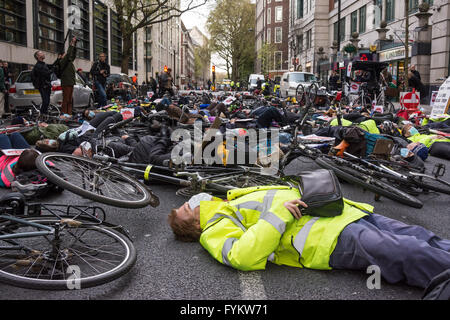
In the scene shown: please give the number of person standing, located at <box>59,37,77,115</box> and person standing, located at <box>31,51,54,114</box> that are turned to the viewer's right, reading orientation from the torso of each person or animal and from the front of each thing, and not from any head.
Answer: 2

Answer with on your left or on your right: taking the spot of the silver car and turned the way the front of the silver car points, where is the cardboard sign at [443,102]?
on your right

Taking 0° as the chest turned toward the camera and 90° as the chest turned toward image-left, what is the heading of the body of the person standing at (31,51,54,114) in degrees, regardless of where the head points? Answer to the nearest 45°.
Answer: approximately 270°

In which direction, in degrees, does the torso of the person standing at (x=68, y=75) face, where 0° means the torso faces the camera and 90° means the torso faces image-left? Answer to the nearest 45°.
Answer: approximately 270°

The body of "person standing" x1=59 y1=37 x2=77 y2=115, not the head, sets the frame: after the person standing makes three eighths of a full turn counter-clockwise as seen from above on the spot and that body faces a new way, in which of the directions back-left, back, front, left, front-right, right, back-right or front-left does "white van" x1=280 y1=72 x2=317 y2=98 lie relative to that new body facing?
right

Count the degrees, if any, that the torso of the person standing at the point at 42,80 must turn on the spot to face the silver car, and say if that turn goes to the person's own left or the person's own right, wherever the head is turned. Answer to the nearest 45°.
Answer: approximately 90° to the person's own left

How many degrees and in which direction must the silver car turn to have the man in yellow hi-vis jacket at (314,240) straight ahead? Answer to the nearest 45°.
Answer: approximately 135° to its right

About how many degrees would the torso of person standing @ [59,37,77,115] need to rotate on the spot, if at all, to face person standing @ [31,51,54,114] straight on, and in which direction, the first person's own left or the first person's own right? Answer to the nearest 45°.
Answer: approximately 180°

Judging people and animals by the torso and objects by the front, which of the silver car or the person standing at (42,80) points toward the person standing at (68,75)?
the person standing at (42,80)
